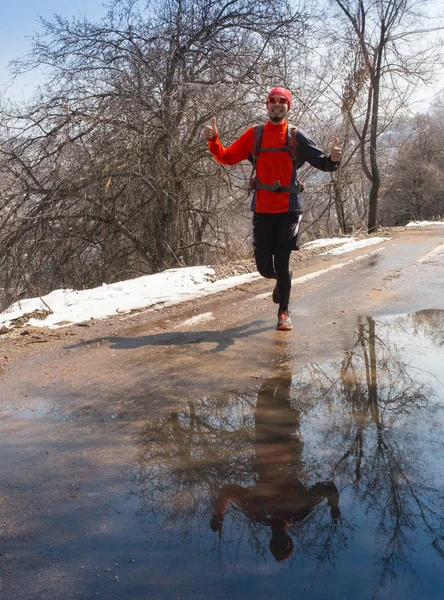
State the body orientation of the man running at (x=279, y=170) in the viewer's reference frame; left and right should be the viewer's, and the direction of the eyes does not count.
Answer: facing the viewer

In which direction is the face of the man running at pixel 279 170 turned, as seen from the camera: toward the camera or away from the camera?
toward the camera

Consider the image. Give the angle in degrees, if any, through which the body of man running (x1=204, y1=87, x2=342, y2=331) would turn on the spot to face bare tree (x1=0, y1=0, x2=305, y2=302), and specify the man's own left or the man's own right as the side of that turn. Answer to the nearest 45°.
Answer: approximately 135° to the man's own right
